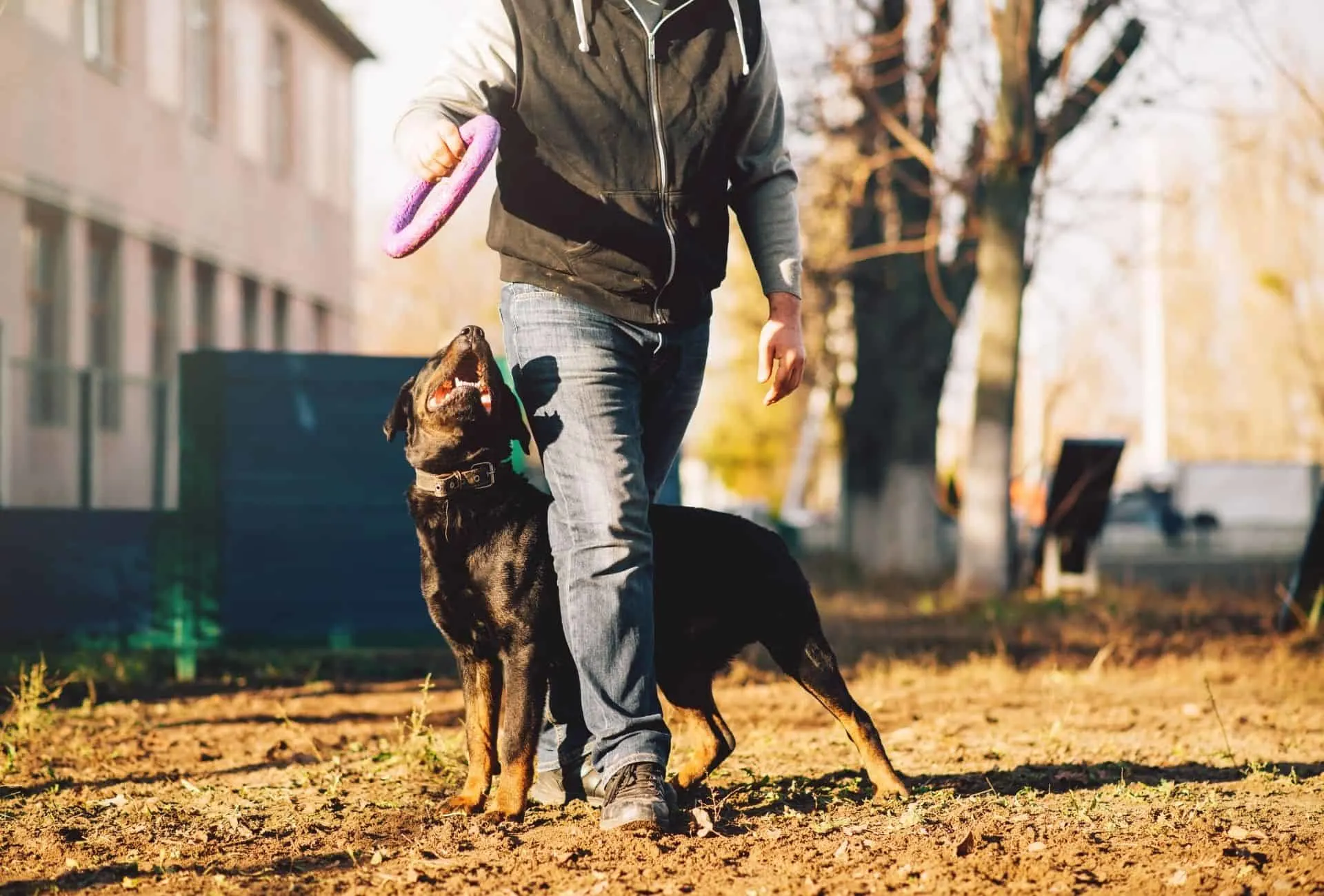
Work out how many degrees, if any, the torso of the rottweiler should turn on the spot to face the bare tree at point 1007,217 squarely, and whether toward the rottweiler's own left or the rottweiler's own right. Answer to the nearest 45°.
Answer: approximately 135° to the rottweiler's own right

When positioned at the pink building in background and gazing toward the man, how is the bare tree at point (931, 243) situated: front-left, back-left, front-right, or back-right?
front-left

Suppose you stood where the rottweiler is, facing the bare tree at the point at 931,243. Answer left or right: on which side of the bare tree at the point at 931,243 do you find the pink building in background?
left

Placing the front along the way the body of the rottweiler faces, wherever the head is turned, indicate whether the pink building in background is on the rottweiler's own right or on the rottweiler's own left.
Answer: on the rottweiler's own right

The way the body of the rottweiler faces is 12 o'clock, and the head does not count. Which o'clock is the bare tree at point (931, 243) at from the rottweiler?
The bare tree is roughly at 5 o'clock from the rottweiler.
